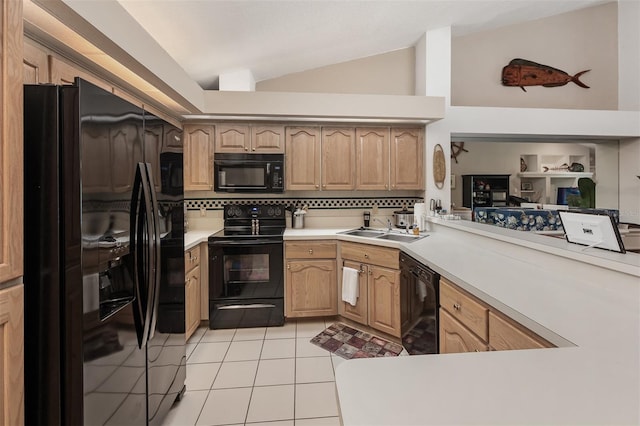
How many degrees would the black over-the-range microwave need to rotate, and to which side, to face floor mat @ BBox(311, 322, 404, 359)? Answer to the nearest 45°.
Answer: approximately 45° to its left

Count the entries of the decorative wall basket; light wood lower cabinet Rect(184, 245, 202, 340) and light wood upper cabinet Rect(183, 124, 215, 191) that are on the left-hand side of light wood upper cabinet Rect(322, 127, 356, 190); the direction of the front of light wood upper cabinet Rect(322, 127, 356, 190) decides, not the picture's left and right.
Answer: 1

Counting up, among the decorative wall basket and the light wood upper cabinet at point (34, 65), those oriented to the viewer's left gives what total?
0

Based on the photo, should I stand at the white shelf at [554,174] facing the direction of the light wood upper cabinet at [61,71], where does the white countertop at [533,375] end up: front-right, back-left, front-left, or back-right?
front-left

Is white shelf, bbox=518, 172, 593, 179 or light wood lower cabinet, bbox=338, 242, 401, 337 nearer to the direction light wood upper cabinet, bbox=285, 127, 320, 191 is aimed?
the light wood lower cabinet

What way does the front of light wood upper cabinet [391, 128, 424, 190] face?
toward the camera

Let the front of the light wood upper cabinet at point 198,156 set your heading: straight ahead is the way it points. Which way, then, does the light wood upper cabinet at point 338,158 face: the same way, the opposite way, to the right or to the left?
the same way

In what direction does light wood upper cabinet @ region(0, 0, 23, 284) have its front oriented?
to the viewer's right

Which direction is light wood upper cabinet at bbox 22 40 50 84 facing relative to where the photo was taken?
to the viewer's right

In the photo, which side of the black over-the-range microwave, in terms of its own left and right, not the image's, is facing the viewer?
front

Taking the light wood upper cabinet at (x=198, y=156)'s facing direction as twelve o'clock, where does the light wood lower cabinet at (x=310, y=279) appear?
The light wood lower cabinet is roughly at 10 o'clock from the light wood upper cabinet.

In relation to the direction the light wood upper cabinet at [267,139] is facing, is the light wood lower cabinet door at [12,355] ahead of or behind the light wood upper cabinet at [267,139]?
ahead
